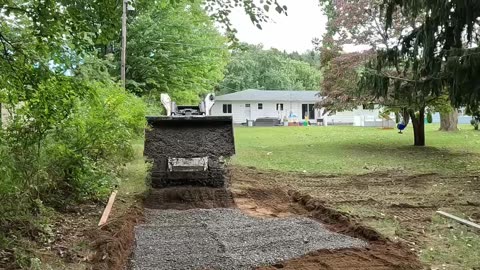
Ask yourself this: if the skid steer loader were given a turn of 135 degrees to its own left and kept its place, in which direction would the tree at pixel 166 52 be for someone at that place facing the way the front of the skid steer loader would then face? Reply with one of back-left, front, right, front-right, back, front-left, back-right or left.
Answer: front-left

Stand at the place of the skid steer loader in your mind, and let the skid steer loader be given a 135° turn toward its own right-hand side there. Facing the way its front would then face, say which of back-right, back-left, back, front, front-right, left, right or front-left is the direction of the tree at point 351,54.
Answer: right

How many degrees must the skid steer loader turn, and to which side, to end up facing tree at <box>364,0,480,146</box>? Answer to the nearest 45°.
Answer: approximately 90° to its left

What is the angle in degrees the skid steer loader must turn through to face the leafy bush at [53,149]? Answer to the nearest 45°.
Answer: approximately 45° to its right

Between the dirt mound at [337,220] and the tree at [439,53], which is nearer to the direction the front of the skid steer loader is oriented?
the dirt mound

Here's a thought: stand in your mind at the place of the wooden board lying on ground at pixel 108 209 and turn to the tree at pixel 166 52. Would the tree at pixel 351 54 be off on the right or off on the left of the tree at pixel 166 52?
right

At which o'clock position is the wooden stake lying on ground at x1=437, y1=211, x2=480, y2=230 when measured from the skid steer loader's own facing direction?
The wooden stake lying on ground is roughly at 10 o'clock from the skid steer loader.

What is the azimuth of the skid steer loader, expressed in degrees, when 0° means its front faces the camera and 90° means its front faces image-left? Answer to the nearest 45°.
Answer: approximately 0°

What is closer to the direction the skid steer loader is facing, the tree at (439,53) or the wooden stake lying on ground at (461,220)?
the wooden stake lying on ground

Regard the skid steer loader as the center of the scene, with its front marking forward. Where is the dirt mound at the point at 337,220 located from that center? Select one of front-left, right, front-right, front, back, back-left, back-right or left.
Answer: front-left
